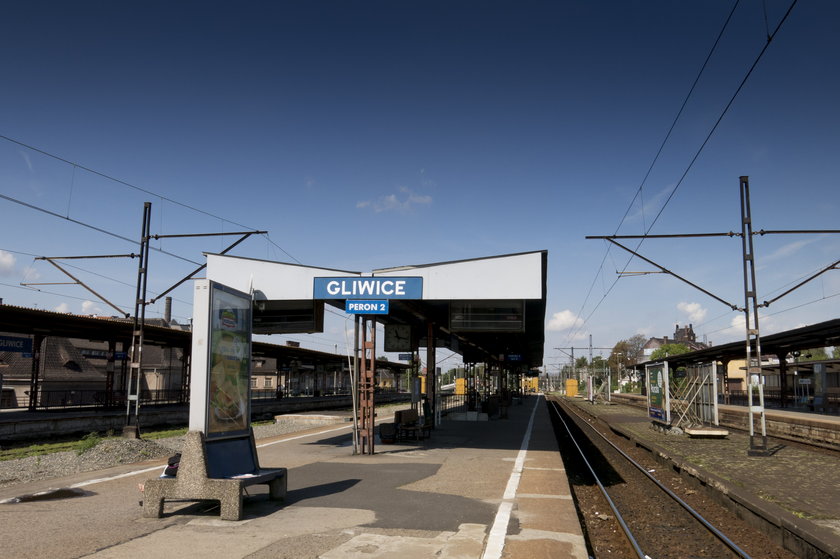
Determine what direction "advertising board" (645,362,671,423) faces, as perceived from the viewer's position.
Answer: facing the viewer and to the left of the viewer

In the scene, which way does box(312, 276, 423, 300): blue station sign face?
toward the camera

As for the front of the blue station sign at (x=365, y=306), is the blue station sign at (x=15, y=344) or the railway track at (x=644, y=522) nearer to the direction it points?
the railway track

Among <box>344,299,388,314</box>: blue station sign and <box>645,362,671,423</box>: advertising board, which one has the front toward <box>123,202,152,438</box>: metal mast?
the advertising board

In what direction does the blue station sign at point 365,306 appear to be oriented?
toward the camera

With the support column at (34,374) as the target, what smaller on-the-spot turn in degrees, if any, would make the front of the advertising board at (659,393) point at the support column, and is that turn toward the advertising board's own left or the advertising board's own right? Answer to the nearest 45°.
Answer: approximately 45° to the advertising board's own right

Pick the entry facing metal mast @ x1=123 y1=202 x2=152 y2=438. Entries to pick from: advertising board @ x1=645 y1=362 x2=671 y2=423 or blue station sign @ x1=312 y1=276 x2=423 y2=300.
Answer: the advertising board

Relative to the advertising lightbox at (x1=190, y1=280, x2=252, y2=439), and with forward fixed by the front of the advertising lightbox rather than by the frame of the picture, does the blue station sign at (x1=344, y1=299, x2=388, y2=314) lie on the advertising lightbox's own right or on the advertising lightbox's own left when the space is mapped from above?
on the advertising lightbox's own left

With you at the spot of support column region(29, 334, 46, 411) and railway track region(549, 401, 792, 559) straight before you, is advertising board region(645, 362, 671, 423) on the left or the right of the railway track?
left

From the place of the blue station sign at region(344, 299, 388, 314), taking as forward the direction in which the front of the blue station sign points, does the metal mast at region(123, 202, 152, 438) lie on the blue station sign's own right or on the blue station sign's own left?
on the blue station sign's own right

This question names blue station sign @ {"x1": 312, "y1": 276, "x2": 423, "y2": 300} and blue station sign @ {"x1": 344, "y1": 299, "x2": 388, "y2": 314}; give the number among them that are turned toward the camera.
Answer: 2

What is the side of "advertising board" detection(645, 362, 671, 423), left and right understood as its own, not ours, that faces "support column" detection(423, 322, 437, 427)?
front
